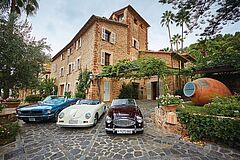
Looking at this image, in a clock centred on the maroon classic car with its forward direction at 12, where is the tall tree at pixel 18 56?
The tall tree is roughly at 4 o'clock from the maroon classic car.

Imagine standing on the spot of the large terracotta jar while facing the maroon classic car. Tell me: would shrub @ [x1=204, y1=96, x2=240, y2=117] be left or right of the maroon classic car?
left

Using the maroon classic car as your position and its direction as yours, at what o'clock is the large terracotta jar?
The large terracotta jar is roughly at 8 o'clock from the maroon classic car.

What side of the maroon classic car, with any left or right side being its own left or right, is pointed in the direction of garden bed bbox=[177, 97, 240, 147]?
left

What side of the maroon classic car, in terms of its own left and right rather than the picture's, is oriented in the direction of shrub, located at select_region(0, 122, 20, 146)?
right

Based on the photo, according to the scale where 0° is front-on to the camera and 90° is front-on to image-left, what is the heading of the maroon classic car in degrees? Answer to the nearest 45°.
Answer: approximately 0°

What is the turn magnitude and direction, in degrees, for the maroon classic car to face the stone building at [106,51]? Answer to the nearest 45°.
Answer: approximately 180°

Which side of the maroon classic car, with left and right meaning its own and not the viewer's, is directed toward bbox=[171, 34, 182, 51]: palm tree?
back

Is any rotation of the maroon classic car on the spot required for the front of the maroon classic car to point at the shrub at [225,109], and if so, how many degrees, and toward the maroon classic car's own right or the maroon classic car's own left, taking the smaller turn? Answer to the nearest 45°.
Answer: approximately 90° to the maroon classic car's own left

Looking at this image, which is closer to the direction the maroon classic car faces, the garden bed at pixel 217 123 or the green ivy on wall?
the garden bed
